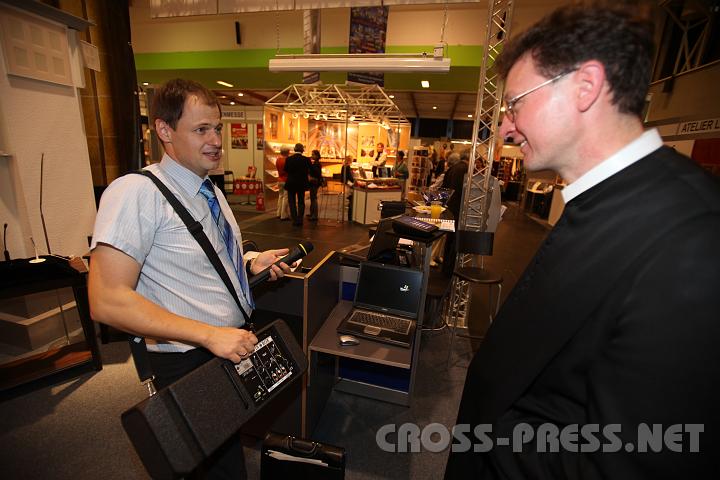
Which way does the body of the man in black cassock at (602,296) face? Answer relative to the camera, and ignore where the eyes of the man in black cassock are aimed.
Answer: to the viewer's left

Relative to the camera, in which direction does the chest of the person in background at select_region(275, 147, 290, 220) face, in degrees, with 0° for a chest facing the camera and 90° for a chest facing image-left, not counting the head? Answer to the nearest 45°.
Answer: approximately 180°

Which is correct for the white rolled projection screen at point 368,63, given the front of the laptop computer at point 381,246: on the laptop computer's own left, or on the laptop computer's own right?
on the laptop computer's own right

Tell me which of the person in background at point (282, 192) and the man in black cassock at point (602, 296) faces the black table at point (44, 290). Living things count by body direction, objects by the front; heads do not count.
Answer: the man in black cassock
